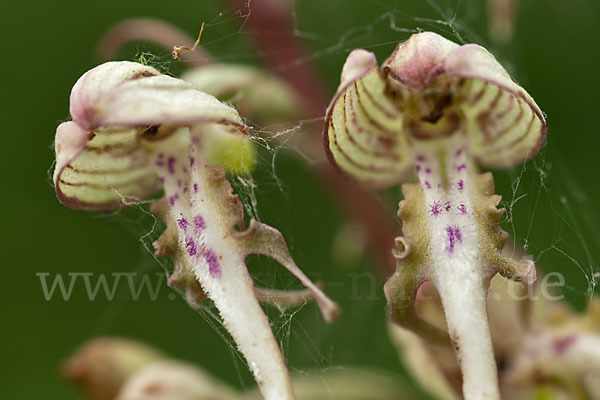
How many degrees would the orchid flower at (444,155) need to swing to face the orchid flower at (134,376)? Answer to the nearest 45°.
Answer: approximately 90° to its right

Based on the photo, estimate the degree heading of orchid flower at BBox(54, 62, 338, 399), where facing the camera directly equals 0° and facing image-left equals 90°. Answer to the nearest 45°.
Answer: approximately 45°

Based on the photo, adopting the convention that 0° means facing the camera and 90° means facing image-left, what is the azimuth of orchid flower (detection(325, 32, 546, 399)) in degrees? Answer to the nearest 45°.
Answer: approximately 0°

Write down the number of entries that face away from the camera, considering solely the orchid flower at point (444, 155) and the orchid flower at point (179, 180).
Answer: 0
